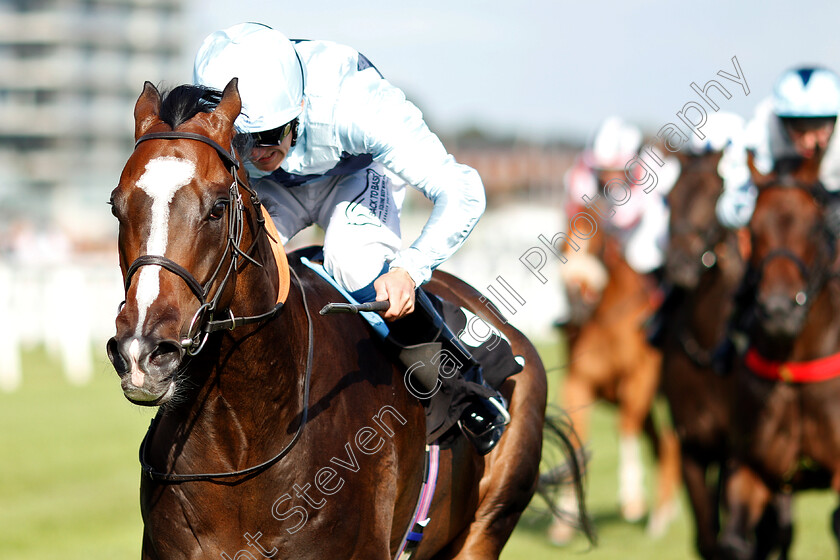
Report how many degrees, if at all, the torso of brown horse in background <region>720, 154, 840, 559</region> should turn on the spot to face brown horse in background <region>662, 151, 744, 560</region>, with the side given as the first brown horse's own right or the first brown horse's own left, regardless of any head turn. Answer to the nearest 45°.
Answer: approximately 135° to the first brown horse's own right

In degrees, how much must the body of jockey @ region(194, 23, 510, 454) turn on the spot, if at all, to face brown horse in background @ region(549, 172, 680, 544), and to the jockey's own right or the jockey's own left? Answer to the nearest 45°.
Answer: approximately 180°

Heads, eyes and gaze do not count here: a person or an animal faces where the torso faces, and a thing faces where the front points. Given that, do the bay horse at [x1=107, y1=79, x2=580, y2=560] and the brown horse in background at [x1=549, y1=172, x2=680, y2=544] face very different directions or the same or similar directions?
same or similar directions

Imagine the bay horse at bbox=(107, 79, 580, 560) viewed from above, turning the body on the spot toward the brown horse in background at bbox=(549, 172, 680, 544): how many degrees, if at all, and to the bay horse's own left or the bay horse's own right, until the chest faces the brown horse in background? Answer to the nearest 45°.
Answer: approximately 180°

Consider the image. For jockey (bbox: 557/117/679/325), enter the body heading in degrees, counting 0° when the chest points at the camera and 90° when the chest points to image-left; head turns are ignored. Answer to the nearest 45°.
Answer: approximately 45°

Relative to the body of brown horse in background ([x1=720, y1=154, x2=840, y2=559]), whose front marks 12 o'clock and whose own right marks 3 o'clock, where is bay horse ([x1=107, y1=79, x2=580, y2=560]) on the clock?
The bay horse is roughly at 1 o'clock from the brown horse in background.

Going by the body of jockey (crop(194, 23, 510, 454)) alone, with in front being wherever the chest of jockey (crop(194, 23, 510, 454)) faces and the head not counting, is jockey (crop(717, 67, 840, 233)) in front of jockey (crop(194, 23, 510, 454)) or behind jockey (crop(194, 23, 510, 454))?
behind

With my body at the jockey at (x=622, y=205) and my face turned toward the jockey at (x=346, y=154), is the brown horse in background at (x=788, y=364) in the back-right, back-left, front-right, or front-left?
front-left

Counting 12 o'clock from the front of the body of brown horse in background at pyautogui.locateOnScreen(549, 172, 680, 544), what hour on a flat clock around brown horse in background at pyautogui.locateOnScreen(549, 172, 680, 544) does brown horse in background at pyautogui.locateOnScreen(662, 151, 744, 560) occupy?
brown horse in background at pyautogui.locateOnScreen(662, 151, 744, 560) is roughly at 10 o'clock from brown horse in background at pyautogui.locateOnScreen(549, 172, 680, 544).

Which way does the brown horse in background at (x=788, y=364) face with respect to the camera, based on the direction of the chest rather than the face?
toward the camera
